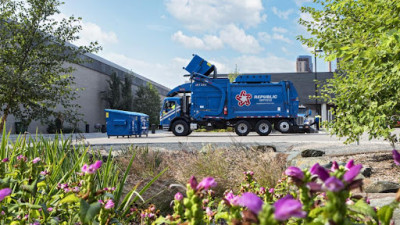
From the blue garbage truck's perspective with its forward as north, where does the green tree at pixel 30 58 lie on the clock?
The green tree is roughly at 10 o'clock from the blue garbage truck.

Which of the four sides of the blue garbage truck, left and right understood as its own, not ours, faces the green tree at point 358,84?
left

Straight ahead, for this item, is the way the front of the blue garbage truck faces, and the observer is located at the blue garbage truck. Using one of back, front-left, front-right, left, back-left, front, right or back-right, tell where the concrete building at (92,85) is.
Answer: front-right

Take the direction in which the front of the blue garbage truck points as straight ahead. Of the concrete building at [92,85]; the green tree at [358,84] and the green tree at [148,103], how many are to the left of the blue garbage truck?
1

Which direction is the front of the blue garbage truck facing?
to the viewer's left

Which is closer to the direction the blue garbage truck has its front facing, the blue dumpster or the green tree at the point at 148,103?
the blue dumpster

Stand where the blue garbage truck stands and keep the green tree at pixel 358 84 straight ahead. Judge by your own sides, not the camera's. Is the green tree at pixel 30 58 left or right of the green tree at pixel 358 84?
right

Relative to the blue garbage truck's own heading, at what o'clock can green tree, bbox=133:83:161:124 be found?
The green tree is roughly at 2 o'clock from the blue garbage truck.

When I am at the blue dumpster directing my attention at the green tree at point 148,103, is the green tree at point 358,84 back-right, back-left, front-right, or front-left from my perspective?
back-right

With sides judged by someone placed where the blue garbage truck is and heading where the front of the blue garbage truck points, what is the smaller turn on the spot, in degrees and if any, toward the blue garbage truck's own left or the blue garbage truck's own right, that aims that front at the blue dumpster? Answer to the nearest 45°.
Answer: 0° — it already faces it
